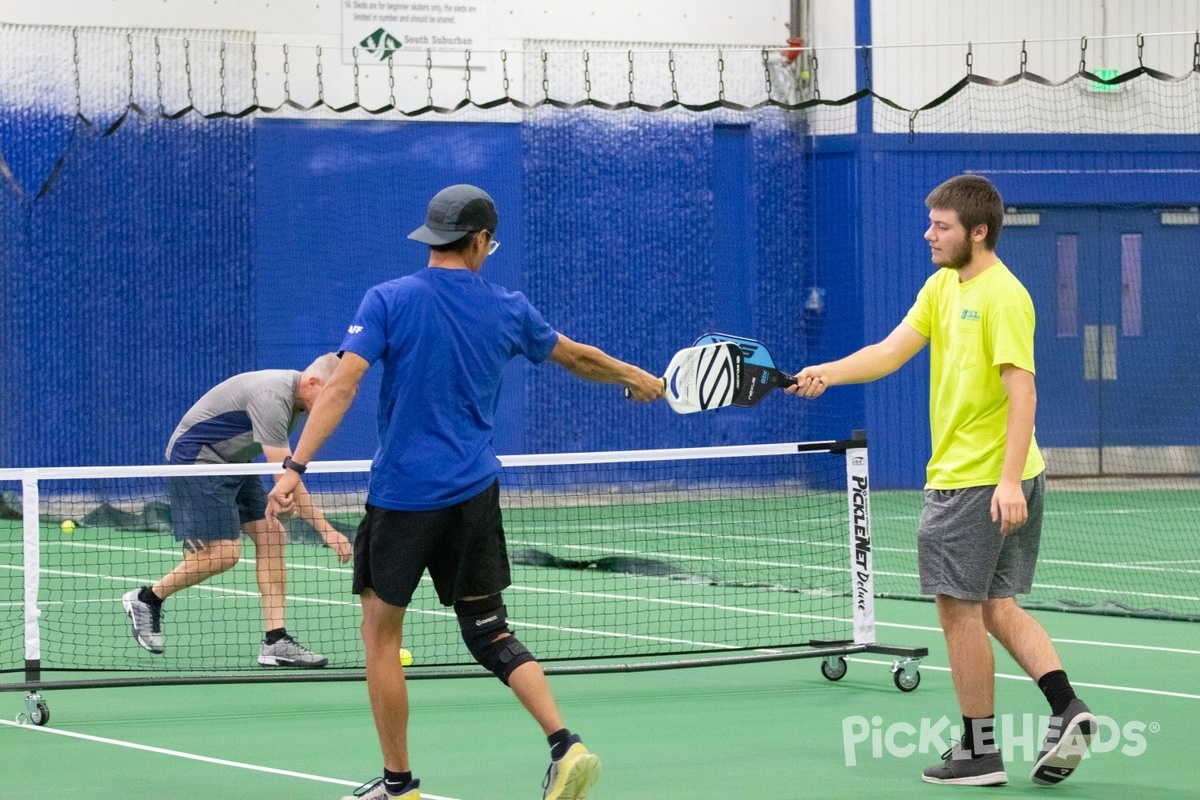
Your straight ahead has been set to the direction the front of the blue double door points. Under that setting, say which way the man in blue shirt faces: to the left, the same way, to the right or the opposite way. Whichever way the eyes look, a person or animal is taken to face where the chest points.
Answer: the opposite way

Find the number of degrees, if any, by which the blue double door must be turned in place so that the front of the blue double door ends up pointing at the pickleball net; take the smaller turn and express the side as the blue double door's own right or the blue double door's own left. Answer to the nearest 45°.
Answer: approximately 45° to the blue double door's own right

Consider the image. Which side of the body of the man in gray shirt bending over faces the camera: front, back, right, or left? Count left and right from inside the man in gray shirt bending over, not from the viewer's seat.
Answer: right

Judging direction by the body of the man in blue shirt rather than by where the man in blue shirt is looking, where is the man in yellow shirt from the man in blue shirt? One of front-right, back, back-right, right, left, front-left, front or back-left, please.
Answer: right

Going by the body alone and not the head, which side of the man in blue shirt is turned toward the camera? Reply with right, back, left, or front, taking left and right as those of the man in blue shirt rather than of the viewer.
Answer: back

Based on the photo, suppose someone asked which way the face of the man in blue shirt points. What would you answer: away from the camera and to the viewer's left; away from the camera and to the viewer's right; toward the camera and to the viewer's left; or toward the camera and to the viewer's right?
away from the camera and to the viewer's right

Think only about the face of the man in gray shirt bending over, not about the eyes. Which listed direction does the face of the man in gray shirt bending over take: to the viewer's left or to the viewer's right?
to the viewer's right

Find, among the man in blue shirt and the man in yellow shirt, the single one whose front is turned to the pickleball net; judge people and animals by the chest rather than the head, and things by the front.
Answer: the man in blue shirt

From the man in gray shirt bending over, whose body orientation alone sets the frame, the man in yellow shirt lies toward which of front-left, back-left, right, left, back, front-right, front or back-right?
front-right

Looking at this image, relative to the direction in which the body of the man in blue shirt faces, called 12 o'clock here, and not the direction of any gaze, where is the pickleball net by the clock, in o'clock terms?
The pickleball net is roughly at 12 o'clock from the man in blue shirt.

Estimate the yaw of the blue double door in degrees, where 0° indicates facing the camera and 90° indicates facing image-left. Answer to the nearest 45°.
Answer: approximately 0°

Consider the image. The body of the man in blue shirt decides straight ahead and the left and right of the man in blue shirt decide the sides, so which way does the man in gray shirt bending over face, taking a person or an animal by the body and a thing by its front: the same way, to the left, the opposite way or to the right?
to the right

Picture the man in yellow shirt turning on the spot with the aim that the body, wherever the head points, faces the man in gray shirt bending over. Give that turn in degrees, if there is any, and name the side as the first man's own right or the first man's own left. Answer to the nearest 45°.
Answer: approximately 90° to the first man's own right

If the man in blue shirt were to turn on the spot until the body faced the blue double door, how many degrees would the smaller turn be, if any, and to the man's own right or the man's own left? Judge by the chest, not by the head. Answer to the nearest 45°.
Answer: approximately 45° to the man's own right

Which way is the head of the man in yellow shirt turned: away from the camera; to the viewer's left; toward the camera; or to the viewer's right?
to the viewer's left

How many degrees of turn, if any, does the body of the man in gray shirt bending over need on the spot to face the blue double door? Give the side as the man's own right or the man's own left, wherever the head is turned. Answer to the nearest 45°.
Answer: approximately 45° to the man's own left

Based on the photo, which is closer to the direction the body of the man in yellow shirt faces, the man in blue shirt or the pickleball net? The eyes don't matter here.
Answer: the man in blue shirt
